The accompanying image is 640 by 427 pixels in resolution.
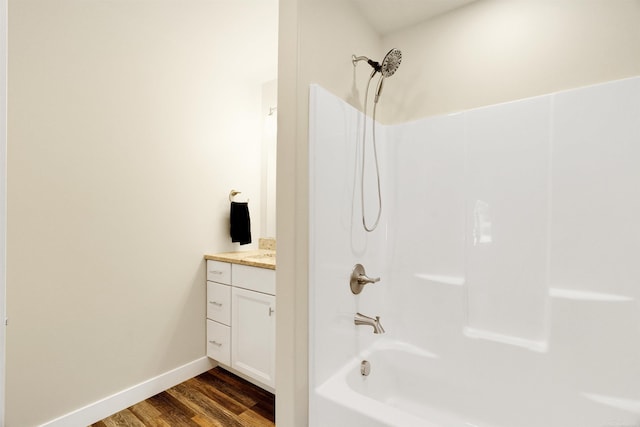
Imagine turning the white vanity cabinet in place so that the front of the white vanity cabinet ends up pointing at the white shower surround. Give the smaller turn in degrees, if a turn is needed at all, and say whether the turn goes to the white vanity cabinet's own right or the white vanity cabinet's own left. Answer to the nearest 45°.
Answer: approximately 90° to the white vanity cabinet's own left

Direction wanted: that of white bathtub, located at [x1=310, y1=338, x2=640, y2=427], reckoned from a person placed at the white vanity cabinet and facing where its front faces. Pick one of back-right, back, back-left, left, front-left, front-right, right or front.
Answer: left

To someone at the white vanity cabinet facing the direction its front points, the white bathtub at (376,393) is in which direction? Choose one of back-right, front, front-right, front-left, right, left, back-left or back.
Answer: left

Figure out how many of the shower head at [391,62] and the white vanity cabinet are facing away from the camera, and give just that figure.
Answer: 0

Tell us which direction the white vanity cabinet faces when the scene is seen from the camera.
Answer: facing the viewer and to the left of the viewer
